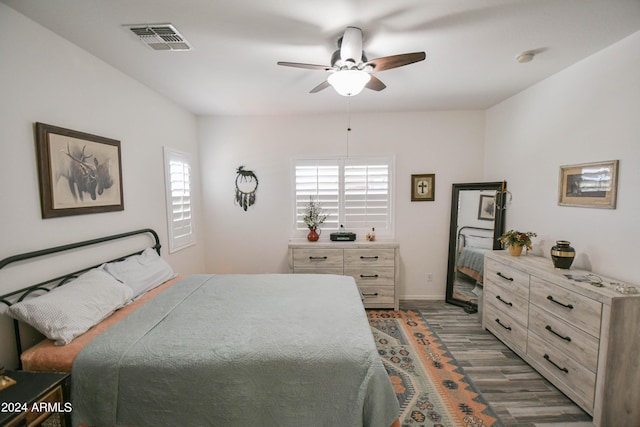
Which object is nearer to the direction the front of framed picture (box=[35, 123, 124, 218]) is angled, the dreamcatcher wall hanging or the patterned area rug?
the patterned area rug

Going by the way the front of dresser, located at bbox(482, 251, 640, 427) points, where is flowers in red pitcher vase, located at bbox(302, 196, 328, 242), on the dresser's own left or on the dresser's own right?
on the dresser's own right

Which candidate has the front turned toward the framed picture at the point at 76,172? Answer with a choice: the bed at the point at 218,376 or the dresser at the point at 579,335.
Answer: the dresser

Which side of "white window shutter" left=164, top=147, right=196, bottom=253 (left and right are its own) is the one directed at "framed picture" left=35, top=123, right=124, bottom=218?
right

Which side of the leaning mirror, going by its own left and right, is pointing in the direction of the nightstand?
front

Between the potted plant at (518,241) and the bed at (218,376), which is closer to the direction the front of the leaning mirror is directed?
the bed

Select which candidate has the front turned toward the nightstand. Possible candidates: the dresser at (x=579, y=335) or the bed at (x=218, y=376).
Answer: the dresser

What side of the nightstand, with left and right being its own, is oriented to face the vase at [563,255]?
front

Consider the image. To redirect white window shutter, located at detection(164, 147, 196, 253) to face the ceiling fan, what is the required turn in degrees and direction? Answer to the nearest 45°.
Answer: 0° — it already faces it

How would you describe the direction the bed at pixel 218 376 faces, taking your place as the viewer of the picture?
facing to the right of the viewer

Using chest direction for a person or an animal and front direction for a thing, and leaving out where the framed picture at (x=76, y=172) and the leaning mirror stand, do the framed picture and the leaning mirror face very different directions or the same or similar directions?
very different directions

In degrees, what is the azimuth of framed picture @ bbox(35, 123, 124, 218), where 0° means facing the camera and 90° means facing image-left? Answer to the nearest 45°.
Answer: approximately 315°
